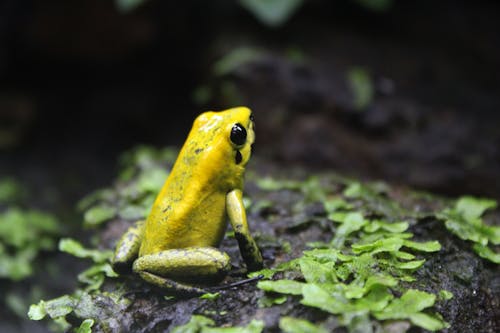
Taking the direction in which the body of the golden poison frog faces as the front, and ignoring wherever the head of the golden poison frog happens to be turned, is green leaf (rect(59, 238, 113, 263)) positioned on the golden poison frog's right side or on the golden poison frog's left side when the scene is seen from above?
on the golden poison frog's left side

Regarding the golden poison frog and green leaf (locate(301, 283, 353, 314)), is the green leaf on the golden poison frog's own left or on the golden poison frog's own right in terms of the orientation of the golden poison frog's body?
on the golden poison frog's own right

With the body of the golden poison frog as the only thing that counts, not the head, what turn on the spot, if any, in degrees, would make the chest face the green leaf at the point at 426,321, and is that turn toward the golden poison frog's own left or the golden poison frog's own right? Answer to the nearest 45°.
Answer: approximately 90° to the golden poison frog's own right

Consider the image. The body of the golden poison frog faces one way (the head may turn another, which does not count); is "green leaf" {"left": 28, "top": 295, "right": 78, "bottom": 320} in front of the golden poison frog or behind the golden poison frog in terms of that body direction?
behind

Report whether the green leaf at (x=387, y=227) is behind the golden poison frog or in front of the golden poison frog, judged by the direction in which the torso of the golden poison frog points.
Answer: in front

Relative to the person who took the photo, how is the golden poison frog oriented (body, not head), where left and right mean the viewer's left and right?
facing away from the viewer and to the right of the viewer

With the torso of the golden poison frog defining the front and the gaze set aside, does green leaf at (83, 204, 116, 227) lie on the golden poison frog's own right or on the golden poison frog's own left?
on the golden poison frog's own left

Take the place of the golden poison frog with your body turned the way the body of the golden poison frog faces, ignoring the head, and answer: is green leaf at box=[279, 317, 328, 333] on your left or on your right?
on your right

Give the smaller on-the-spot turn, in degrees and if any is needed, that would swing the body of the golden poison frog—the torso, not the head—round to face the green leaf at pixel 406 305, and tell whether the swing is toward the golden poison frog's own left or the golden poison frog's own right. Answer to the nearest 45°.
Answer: approximately 90° to the golden poison frog's own right
